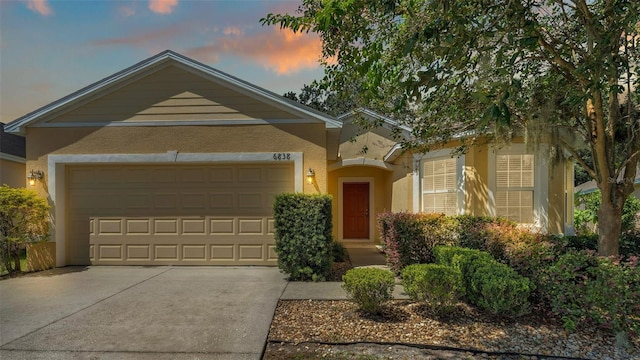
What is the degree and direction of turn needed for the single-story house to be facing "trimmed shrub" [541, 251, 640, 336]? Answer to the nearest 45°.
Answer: approximately 45° to its left

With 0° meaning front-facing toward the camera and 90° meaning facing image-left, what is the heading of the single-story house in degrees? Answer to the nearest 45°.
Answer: approximately 0°

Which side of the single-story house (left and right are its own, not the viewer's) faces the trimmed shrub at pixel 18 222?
right
